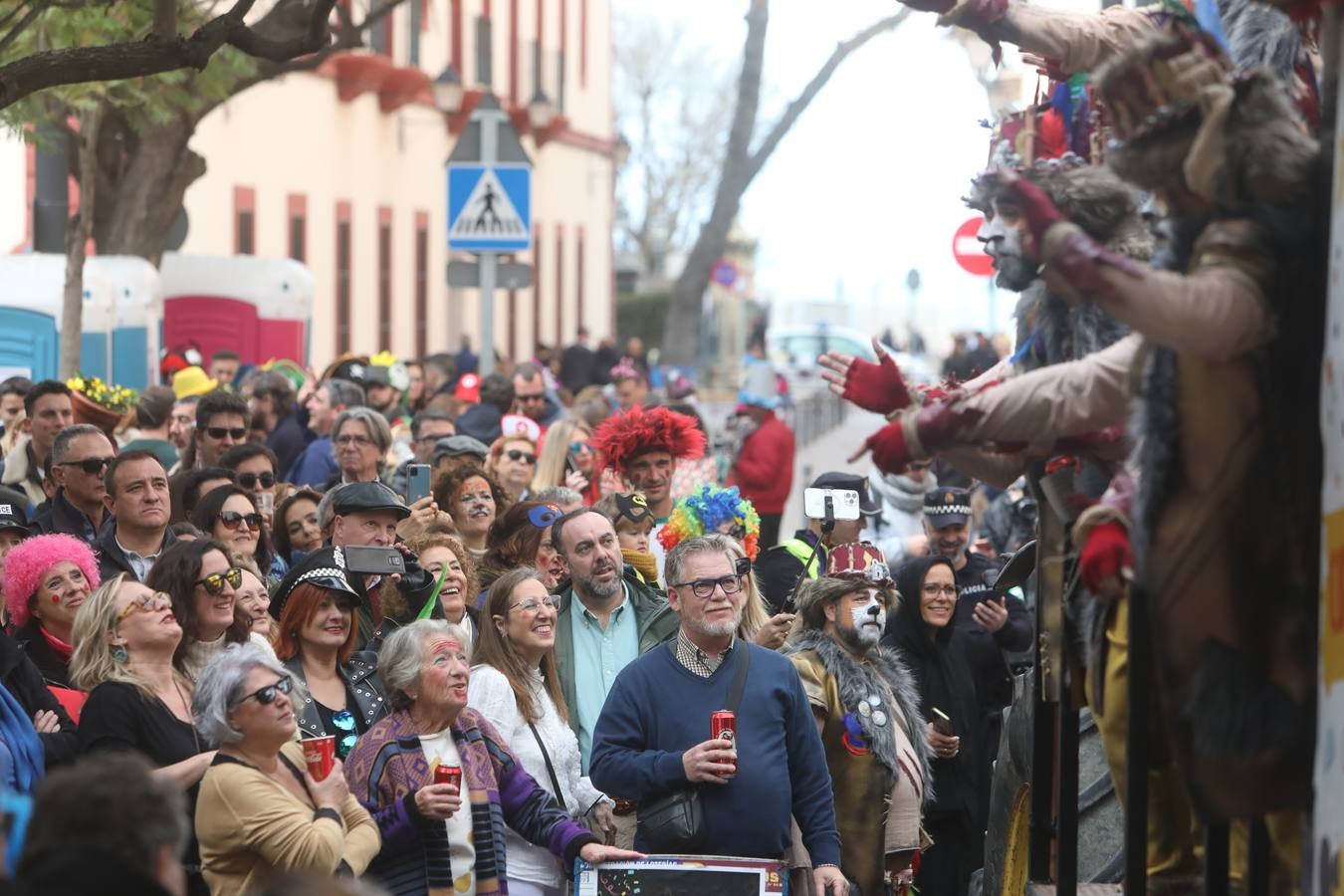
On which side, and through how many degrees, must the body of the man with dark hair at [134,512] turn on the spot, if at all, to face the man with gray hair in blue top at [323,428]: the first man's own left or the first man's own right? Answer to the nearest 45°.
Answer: approximately 135° to the first man's own left

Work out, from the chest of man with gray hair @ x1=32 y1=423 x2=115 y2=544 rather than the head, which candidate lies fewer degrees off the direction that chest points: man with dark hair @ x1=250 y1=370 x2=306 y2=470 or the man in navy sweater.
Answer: the man in navy sweater

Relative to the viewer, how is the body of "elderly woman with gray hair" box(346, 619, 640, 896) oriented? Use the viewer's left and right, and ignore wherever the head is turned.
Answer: facing the viewer and to the right of the viewer

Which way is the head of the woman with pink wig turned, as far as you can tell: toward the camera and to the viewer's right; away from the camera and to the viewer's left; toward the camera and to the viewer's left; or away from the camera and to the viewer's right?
toward the camera and to the viewer's right

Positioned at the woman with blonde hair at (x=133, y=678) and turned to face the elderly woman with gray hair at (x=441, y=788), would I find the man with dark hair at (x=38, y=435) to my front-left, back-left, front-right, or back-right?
back-left

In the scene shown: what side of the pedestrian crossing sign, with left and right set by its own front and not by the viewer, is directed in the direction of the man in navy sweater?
front

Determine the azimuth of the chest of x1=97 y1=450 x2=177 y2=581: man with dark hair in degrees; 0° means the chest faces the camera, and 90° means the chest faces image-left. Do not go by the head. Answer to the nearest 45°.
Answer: approximately 315°

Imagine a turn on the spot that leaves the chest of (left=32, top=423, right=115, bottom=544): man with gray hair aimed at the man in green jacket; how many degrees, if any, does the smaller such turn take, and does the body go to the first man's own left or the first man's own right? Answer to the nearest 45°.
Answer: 0° — they already face them

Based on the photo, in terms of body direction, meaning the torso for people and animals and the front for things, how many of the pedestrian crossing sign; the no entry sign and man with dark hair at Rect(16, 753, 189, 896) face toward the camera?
2

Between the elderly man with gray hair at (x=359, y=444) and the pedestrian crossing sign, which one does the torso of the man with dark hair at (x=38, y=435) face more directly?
the elderly man with gray hair

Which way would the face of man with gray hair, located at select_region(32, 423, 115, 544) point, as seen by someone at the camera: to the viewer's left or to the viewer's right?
to the viewer's right

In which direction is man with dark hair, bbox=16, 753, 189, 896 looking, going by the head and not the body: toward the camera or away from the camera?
away from the camera

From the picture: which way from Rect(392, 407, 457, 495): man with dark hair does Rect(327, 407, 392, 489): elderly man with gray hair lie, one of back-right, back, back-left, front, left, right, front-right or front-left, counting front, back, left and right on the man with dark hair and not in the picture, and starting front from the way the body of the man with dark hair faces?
front-right

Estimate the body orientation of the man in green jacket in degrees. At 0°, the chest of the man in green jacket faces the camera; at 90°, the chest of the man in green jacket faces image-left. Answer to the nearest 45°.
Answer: approximately 315°
